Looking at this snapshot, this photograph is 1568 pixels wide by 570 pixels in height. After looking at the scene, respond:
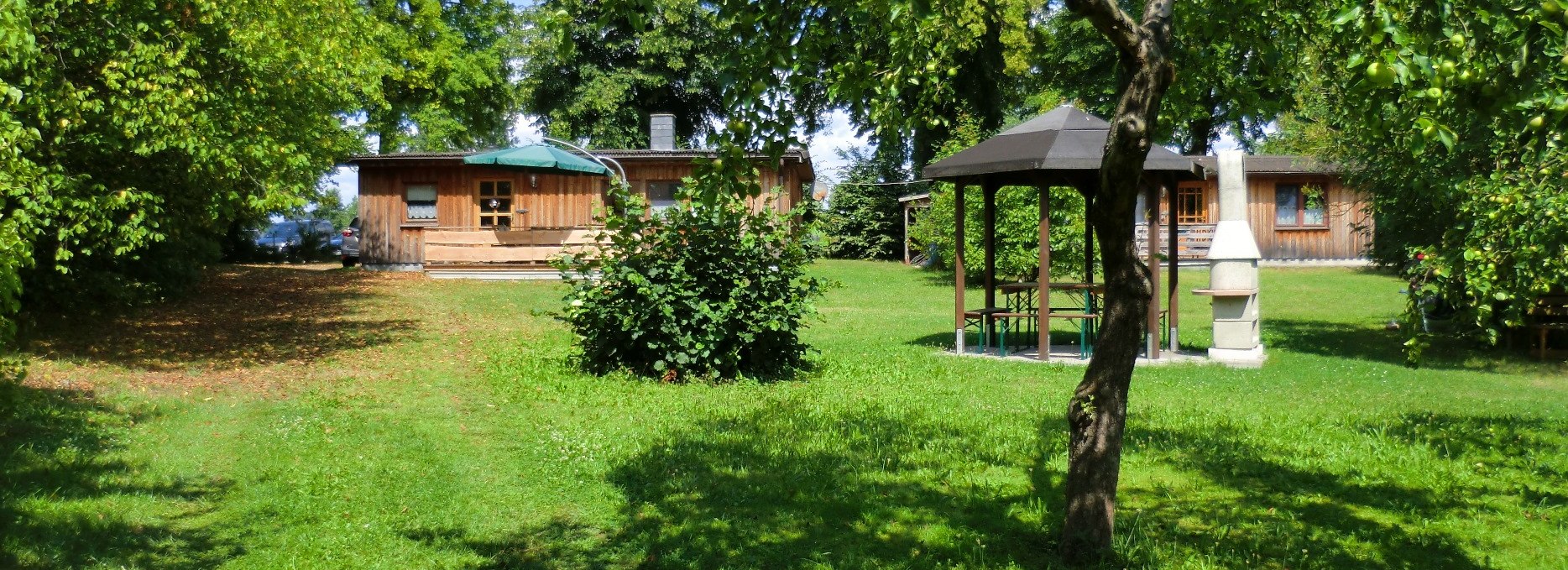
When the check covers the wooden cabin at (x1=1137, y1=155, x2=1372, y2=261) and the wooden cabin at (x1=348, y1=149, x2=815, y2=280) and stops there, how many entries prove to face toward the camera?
2

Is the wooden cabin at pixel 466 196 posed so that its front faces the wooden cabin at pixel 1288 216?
no

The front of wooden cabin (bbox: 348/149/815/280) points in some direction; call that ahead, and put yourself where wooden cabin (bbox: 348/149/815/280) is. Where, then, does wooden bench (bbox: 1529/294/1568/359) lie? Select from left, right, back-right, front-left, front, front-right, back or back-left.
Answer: front-left

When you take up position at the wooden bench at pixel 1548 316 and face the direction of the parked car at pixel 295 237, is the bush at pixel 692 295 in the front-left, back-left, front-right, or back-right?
front-left

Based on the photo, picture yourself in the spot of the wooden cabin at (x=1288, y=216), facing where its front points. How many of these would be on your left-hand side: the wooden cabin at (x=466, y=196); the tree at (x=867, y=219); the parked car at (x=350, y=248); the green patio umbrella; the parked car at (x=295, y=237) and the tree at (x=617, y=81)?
0

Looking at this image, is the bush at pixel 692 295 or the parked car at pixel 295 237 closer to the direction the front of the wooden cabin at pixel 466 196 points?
the bush

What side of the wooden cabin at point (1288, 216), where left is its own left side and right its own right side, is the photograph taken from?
front

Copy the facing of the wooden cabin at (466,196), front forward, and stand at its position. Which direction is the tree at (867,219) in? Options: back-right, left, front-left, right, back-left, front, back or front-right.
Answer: back-left

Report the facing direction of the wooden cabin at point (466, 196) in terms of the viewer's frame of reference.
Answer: facing the viewer

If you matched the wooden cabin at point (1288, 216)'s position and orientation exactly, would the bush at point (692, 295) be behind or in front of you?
in front

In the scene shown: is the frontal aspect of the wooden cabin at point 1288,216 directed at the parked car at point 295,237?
no
